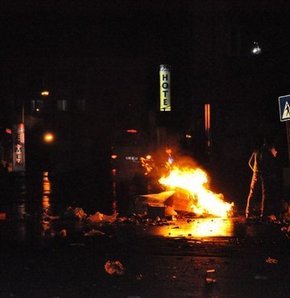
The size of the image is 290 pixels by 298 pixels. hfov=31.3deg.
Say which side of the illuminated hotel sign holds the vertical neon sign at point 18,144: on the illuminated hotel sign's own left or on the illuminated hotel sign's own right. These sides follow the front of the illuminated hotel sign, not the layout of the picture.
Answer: on the illuminated hotel sign's own right

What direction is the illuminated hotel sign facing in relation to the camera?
toward the camera

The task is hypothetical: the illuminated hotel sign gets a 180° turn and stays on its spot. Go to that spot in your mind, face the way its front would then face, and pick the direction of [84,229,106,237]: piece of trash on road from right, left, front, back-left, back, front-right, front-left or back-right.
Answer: back

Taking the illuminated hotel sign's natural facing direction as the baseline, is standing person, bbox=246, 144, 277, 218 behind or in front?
in front

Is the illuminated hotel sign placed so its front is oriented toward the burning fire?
yes

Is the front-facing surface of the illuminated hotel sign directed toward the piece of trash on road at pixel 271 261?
yes

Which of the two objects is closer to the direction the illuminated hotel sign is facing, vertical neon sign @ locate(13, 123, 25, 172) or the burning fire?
the burning fire

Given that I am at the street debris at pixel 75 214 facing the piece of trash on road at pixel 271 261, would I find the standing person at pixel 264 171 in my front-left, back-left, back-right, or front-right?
front-left

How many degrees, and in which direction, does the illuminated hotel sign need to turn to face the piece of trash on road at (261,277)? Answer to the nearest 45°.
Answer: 0° — it already faces it

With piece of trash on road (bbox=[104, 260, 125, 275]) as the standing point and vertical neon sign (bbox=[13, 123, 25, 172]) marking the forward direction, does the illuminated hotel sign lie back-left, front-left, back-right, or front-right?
front-right

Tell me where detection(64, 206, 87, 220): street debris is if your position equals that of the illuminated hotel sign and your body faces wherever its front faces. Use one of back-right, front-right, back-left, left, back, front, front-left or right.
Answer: front

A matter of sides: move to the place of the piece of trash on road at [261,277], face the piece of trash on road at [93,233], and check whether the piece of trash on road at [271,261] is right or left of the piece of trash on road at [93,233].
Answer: right

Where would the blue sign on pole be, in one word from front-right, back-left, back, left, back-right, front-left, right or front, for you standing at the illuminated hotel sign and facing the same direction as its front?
front
